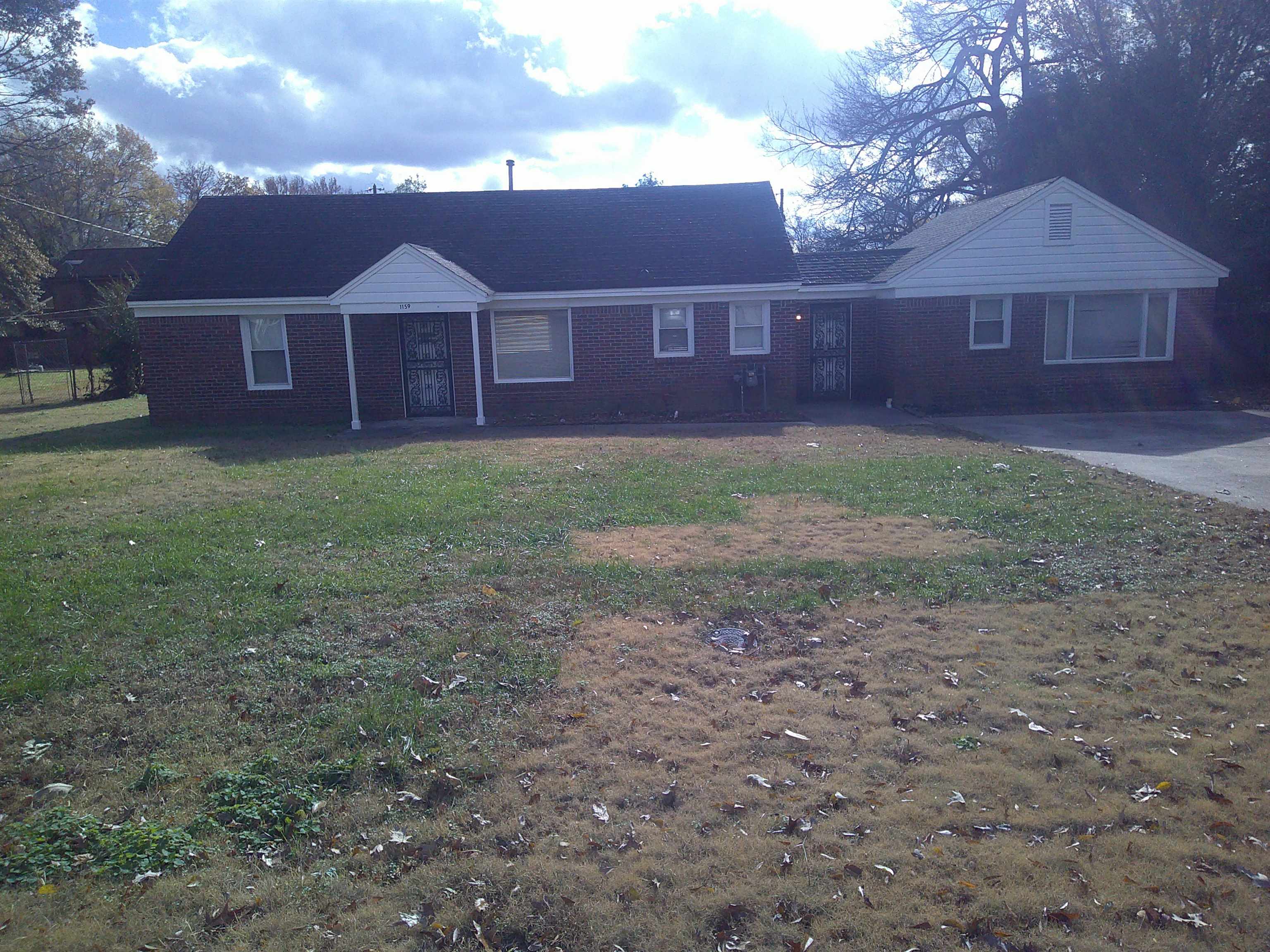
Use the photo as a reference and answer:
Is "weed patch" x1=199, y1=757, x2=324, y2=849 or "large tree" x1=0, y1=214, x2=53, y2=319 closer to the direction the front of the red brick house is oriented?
the weed patch

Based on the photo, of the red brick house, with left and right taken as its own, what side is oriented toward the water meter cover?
front

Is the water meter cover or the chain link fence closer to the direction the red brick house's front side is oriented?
the water meter cover

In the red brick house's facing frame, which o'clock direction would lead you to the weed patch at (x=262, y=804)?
The weed patch is roughly at 12 o'clock from the red brick house.

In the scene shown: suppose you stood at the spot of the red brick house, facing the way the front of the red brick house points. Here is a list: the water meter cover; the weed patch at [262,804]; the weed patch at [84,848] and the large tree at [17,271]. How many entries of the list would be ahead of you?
3

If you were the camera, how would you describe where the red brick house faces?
facing the viewer

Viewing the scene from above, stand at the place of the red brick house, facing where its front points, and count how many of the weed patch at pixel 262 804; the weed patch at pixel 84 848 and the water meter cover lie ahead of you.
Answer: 3

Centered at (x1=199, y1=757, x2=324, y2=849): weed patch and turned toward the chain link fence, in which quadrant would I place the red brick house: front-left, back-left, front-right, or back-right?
front-right

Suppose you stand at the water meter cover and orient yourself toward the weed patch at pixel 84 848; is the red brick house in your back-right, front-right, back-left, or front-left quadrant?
back-right

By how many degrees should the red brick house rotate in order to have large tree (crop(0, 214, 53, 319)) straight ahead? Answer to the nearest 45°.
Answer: approximately 135° to its right

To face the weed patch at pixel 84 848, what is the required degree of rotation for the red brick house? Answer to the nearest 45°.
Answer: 0° — it already faces it

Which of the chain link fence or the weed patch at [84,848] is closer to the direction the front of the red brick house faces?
the weed patch

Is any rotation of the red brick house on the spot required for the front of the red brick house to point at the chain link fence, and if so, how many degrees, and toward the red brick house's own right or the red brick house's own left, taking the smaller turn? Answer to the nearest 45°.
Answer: approximately 135° to the red brick house's own right

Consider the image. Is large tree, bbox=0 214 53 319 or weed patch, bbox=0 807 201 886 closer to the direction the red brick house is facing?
the weed patch
